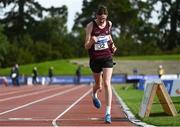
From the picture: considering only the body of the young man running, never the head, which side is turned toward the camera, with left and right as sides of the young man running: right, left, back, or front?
front
